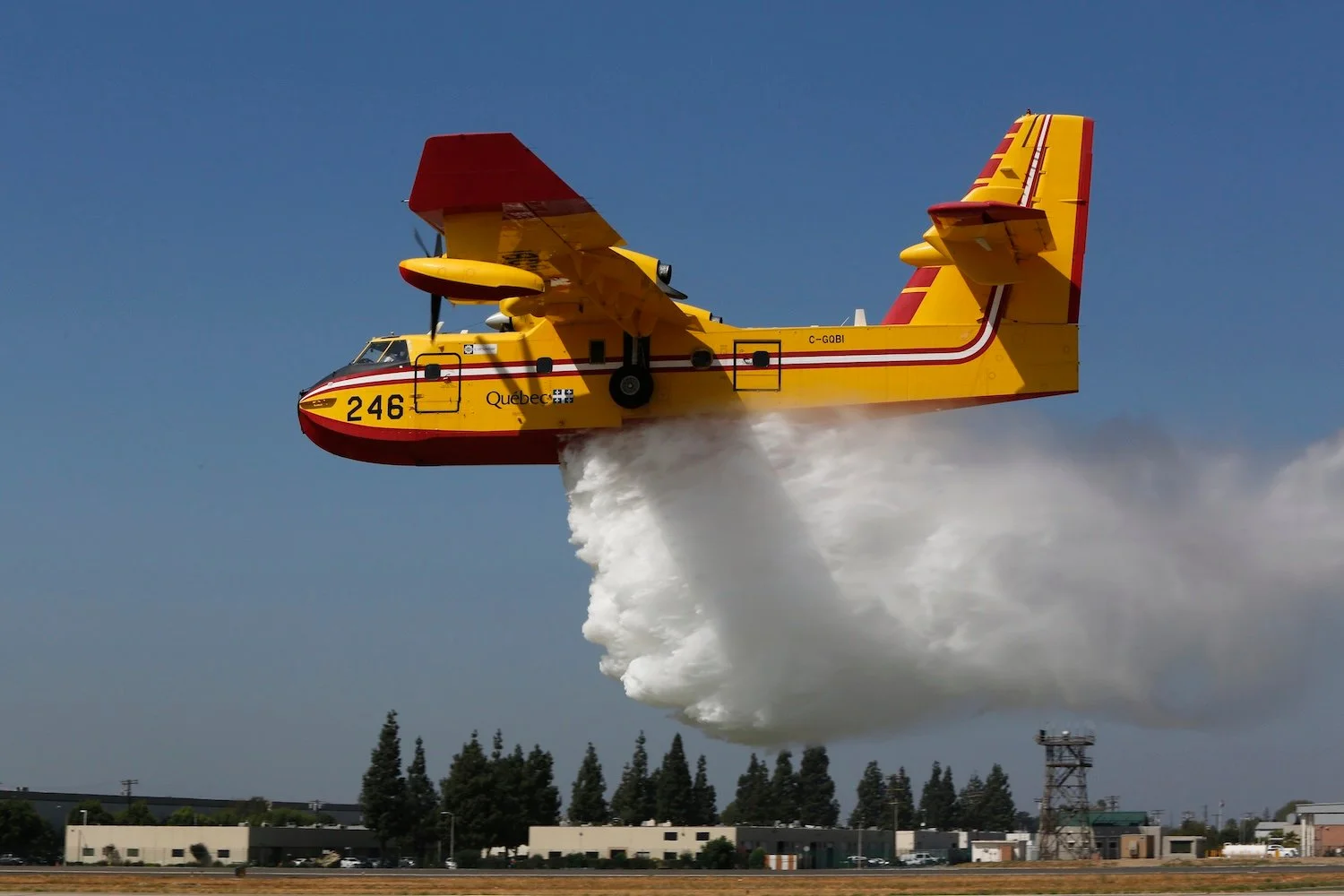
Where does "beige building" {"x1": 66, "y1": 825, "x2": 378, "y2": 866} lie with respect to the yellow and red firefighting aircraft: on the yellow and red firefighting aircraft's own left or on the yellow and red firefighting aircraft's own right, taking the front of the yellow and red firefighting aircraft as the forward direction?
on the yellow and red firefighting aircraft's own right

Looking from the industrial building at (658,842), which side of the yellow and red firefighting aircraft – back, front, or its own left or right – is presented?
right

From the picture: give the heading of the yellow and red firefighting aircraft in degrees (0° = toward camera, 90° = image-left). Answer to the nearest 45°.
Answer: approximately 90°
